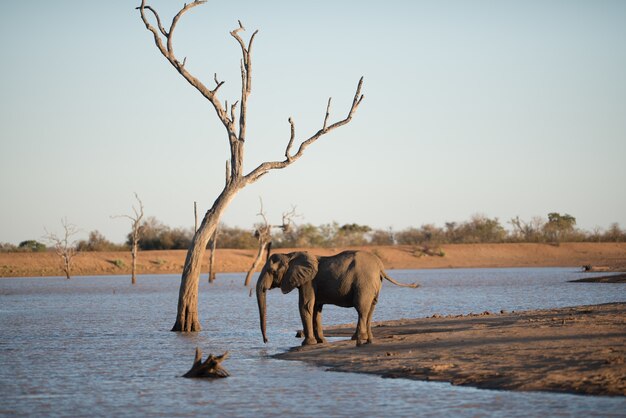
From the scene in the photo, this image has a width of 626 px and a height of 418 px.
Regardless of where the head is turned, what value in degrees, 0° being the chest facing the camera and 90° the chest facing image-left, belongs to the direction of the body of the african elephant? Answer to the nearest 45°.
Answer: approximately 90°

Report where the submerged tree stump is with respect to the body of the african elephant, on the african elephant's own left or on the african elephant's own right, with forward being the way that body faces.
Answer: on the african elephant's own left
